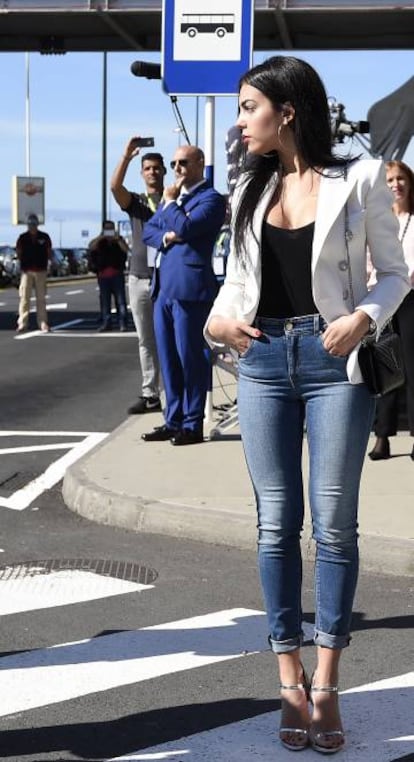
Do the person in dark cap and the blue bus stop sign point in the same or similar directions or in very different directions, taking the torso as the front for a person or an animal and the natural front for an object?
same or similar directions

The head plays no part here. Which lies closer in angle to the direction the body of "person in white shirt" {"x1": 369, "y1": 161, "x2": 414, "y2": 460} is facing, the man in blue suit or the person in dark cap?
the man in blue suit

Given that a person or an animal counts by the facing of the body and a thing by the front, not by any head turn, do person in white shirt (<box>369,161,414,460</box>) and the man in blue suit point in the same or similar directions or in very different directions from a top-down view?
same or similar directions

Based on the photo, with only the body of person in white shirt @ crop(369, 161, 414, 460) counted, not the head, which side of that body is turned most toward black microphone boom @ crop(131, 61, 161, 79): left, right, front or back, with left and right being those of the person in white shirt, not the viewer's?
right

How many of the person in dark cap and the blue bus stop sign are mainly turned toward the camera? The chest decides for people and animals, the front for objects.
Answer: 2

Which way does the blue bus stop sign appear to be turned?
toward the camera

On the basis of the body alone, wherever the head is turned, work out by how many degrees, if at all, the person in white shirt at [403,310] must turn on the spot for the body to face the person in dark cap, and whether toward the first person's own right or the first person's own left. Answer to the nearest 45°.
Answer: approximately 90° to the first person's own right

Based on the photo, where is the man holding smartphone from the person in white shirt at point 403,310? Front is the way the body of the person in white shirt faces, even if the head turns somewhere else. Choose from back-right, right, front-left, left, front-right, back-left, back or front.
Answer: right

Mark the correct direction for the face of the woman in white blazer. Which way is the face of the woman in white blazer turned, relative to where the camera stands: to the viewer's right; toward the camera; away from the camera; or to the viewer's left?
to the viewer's left

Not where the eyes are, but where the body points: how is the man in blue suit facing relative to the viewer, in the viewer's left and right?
facing the viewer and to the left of the viewer

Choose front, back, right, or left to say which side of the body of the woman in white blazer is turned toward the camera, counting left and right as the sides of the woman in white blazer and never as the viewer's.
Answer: front

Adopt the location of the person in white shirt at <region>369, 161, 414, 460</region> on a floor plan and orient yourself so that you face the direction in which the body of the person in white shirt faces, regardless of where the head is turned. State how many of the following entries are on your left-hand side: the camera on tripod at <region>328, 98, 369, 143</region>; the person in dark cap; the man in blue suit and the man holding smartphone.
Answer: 0
